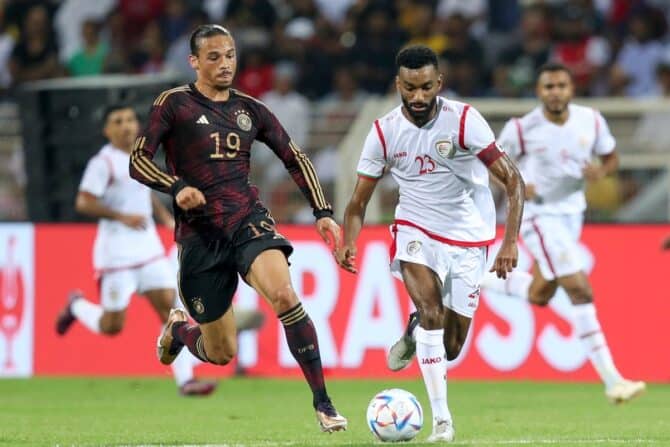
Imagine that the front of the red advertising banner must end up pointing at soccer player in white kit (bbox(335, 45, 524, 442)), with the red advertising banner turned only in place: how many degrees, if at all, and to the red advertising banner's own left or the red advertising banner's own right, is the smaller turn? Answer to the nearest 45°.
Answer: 0° — it already faces them

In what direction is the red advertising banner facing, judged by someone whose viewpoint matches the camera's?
facing the viewer

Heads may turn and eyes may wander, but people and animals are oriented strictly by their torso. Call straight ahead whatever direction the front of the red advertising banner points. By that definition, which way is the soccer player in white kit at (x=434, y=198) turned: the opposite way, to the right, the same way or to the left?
the same way

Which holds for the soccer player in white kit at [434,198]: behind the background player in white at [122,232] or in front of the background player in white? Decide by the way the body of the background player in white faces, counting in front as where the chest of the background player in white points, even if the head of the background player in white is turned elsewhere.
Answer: in front

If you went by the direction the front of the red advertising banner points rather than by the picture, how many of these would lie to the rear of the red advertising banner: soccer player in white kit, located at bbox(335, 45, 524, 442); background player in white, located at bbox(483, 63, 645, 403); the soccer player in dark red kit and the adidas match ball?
0

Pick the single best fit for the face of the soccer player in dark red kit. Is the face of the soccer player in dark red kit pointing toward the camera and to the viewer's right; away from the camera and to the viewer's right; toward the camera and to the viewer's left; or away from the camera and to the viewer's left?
toward the camera and to the viewer's right

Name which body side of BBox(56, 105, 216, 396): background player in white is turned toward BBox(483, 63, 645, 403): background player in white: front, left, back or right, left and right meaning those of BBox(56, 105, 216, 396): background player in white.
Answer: front

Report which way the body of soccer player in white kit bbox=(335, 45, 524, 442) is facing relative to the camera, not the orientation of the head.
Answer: toward the camera

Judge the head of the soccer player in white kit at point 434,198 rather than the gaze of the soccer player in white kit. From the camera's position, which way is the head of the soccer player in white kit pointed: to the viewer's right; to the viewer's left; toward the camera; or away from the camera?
toward the camera

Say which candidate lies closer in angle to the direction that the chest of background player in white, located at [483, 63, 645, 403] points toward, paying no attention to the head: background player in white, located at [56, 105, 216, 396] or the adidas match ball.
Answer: the adidas match ball

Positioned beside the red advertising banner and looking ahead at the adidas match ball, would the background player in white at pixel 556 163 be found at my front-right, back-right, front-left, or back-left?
front-left

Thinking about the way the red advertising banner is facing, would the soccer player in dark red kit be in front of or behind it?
in front

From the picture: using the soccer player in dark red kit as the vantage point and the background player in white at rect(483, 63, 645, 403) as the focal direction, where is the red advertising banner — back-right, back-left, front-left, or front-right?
front-left

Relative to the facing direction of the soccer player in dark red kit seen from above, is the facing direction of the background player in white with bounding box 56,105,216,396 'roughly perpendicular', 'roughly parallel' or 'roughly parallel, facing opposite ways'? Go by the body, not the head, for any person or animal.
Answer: roughly parallel

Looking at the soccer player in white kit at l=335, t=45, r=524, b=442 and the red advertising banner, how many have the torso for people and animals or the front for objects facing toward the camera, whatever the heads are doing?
2
